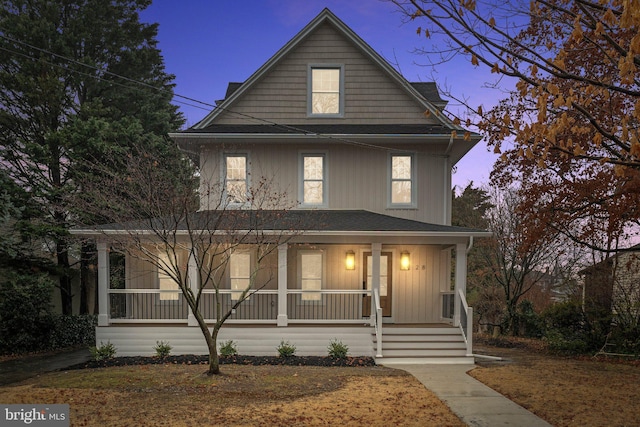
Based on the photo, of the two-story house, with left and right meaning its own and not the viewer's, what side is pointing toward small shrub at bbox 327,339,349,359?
front

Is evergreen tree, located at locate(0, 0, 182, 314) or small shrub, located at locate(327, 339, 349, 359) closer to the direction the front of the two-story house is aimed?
the small shrub

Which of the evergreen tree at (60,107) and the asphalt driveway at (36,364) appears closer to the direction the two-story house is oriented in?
the asphalt driveway

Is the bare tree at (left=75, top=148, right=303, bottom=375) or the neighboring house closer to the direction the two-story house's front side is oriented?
the bare tree

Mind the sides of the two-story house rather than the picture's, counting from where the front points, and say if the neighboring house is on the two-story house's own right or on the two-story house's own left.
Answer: on the two-story house's own left

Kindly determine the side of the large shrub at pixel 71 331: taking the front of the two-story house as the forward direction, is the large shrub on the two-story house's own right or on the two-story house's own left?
on the two-story house's own right

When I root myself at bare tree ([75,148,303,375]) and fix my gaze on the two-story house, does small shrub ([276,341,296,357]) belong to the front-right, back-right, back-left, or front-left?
front-right

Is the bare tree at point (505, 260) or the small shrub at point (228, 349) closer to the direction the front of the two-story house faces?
the small shrub

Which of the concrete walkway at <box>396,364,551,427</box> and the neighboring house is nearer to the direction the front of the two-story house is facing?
the concrete walkway

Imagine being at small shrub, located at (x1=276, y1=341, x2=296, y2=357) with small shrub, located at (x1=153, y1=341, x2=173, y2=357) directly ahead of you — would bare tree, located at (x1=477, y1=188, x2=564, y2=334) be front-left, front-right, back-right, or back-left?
back-right

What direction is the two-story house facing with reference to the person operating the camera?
facing the viewer
